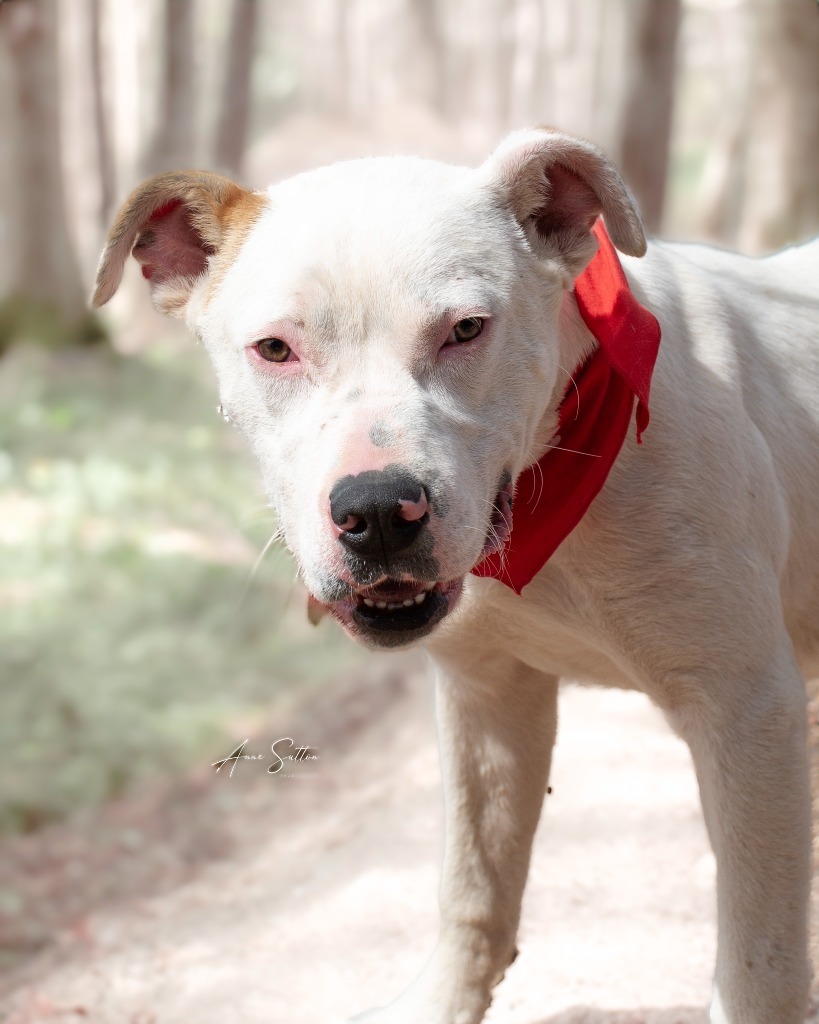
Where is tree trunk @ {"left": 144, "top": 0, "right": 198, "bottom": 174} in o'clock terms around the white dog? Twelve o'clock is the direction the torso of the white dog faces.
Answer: The tree trunk is roughly at 4 o'clock from the white dog.

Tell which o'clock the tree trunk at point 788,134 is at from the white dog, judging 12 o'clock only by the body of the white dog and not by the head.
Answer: The tree trunk is roughly at 5 o'clock from the white dog.

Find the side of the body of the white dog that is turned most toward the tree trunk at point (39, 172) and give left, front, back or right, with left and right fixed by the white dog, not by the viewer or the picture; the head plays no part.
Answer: right

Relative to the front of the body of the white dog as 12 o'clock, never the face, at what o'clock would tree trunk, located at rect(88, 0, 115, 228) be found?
The tree trunk is roughly at 4 o'clock from the white dog.

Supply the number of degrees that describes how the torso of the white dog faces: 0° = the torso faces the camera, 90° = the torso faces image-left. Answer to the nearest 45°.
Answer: approximately 45°

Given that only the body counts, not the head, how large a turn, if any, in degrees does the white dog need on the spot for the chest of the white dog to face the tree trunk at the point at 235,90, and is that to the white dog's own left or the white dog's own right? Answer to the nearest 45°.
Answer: approximately 135° to the white dog's own right

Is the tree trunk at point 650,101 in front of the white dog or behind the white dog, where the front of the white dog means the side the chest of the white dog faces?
behind
